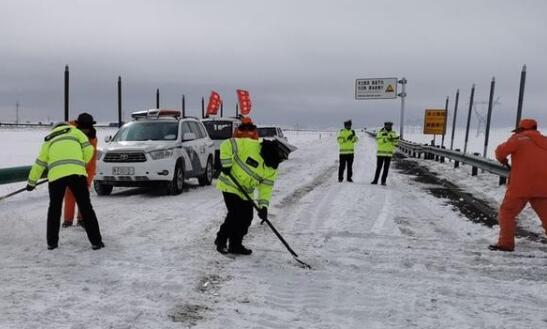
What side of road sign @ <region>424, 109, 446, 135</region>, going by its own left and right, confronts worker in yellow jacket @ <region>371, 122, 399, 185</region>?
front

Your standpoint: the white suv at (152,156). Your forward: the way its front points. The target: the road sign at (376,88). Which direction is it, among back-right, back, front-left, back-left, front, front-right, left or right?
back

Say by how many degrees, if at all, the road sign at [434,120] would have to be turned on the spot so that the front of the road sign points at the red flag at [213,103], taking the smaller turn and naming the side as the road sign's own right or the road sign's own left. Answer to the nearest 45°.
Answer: approximately 45° to the road sign's own right

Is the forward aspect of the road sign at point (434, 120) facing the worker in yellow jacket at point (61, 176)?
yes
